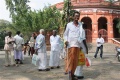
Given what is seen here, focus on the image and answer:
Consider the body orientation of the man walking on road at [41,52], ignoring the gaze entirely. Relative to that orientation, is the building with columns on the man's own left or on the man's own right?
on the man's own left

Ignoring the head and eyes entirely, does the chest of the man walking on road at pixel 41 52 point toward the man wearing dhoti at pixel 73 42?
no
